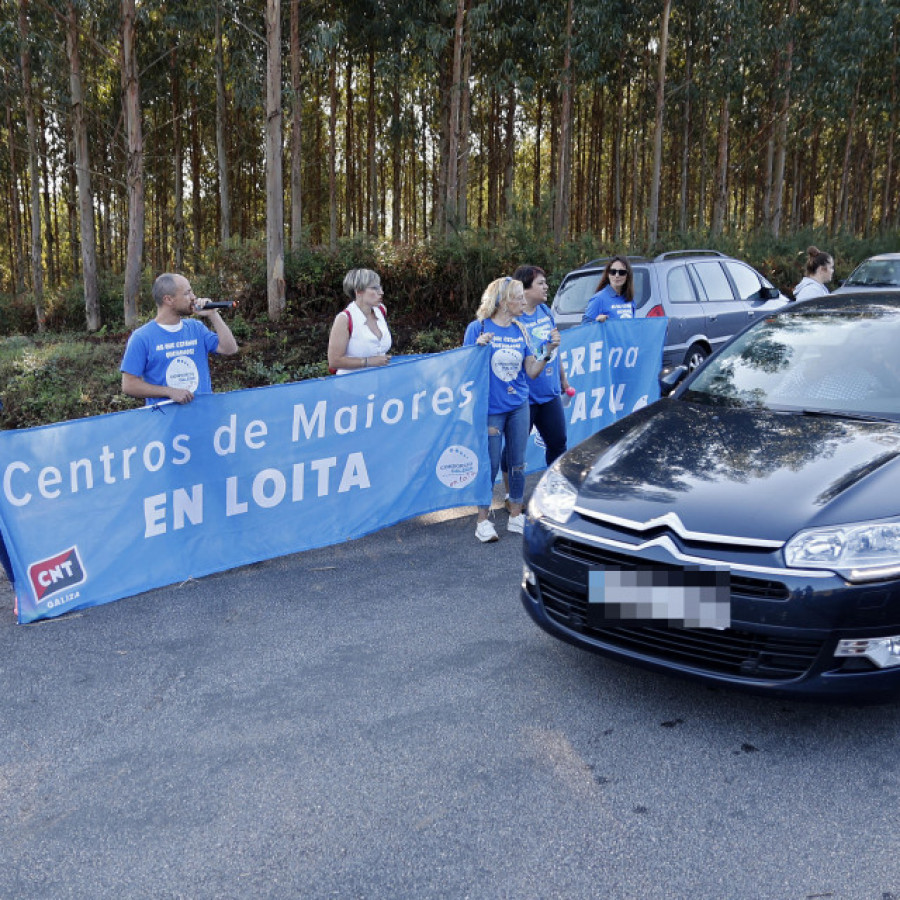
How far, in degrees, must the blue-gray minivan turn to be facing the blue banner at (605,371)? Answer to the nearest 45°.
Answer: approximately 135° to its right

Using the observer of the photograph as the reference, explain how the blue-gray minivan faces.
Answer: facing away from the viewer and to the right of the viewer

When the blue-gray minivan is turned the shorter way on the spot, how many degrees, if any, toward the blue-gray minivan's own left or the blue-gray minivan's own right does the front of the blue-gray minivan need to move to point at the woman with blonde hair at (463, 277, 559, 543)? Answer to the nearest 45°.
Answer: approximately 135° to the blue-gray minivan's own right

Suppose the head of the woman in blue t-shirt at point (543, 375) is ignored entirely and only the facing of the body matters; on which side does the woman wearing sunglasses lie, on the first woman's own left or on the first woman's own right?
on the first woman's own left

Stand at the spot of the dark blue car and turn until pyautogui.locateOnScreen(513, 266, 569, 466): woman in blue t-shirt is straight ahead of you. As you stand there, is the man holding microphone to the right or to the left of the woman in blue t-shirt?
left

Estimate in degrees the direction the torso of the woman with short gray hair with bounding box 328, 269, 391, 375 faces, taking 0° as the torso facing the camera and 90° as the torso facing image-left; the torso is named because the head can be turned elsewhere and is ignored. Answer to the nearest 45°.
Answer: approximately 315°

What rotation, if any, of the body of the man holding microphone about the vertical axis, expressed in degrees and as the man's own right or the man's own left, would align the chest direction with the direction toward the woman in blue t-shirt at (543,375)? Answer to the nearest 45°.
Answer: approximately 45° to the man's own left

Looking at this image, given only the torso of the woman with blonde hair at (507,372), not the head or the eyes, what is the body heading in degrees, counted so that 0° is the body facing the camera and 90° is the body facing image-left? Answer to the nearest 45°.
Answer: approximately 0°

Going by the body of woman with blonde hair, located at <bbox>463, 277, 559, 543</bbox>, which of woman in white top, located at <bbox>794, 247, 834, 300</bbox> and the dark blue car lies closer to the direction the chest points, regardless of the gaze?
the dark blue car

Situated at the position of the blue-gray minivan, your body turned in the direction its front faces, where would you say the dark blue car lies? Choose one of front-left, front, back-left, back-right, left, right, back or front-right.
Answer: back-right

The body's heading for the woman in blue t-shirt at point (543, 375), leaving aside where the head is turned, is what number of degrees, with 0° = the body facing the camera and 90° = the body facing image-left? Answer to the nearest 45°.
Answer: approximately 315°
